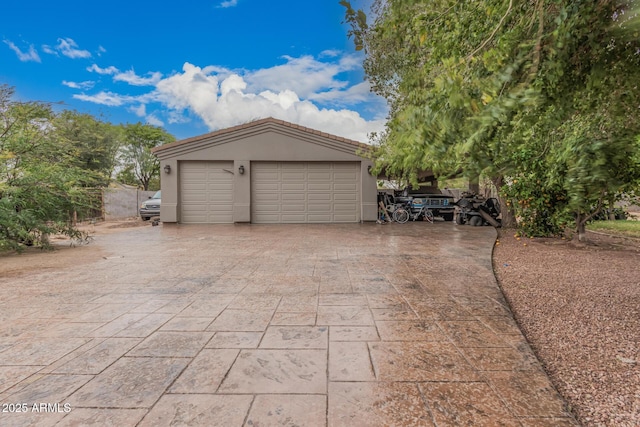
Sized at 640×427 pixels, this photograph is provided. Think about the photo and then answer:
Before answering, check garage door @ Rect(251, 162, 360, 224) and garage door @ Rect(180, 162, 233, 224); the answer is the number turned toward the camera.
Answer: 2

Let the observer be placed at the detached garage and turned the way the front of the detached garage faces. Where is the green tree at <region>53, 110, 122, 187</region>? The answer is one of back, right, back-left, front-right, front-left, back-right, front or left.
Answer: back-right

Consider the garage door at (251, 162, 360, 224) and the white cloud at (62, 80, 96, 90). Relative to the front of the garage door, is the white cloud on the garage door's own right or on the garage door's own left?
on the garage door's own right

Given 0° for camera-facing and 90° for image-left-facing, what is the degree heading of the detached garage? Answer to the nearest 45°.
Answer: approximately 0°

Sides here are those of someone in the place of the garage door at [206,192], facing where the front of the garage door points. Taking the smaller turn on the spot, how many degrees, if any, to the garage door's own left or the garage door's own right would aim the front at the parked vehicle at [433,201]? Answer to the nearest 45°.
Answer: approximately 90° to the garage door's own left

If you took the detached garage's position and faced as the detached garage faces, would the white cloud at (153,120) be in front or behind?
behind

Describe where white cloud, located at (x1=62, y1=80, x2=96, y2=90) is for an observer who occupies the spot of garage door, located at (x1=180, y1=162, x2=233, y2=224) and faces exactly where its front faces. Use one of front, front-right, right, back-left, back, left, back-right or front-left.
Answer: back-right

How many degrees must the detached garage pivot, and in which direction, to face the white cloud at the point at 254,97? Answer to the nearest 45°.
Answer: approximately 180°

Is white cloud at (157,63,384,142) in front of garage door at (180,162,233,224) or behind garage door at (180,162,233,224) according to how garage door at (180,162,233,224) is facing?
behind

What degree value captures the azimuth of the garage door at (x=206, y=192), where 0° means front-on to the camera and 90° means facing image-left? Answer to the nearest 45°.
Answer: approximately 0°
